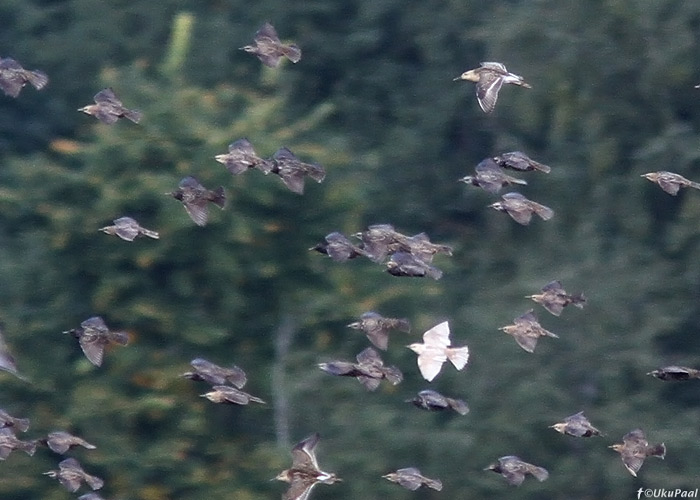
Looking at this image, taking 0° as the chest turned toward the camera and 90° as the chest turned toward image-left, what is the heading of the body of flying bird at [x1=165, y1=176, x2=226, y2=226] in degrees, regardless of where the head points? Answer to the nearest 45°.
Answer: approximately 90°

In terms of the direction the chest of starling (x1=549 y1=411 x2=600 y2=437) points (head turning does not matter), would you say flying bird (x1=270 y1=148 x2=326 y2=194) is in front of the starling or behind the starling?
in front

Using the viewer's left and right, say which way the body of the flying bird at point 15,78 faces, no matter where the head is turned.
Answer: facing to the left of the viewer

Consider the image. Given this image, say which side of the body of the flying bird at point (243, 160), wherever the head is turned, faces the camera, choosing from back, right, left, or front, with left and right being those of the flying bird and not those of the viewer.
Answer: left

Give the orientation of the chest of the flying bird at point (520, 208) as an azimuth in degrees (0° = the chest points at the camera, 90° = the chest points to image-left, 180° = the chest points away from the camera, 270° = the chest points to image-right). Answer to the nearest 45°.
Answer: approximately 90°

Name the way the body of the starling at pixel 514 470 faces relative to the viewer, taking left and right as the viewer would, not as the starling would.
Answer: facing to the left of the viewer

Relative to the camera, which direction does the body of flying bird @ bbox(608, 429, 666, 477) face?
to the viewer's left

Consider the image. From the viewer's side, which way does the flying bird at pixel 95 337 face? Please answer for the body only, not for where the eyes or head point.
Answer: to the viewer's left
